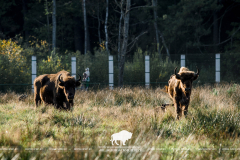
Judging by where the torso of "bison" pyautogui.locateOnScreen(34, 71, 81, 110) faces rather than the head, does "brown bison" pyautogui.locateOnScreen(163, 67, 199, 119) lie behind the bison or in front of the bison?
in front

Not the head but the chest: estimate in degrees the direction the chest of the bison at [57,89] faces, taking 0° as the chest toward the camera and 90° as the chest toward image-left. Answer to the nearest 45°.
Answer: approximately 315°
